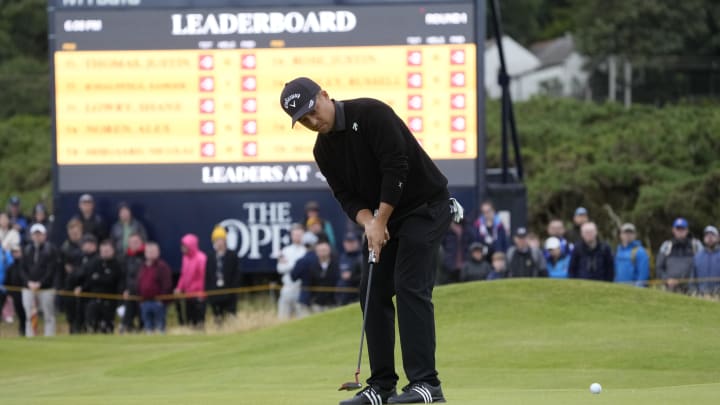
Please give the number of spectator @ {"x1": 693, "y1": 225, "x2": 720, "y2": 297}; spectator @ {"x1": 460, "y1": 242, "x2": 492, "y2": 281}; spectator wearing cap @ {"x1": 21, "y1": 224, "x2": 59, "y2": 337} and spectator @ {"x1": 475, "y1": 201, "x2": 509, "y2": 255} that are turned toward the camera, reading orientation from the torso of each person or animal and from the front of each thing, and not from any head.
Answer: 4

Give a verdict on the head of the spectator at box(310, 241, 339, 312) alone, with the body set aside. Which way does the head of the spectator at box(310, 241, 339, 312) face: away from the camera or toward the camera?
toward the camera

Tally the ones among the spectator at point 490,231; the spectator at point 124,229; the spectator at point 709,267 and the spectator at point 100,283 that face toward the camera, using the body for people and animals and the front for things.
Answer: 4

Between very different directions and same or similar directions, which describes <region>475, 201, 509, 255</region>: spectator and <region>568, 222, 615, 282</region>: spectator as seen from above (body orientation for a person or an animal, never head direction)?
same or similar directions

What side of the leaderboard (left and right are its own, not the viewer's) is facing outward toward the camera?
front

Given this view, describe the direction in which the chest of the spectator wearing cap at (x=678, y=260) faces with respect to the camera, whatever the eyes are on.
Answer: toward the camera

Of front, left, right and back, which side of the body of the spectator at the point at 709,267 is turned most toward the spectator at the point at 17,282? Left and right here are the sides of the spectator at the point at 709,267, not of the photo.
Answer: right

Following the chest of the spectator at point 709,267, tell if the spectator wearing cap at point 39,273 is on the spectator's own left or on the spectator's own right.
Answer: on the spectator's own right

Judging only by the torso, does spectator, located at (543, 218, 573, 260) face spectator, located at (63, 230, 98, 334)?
no

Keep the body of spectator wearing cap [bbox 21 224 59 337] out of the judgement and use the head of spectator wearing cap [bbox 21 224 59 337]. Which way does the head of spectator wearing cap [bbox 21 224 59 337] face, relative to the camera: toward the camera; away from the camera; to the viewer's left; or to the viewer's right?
toward the camera

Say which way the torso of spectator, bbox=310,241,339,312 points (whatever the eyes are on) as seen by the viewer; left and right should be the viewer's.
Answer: facing the viewer

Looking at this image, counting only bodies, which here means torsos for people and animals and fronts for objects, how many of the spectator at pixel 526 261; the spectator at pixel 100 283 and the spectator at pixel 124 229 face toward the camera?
3

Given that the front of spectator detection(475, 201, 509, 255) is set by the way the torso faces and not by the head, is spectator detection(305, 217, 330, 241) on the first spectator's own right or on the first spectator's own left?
on the first spectator's own right

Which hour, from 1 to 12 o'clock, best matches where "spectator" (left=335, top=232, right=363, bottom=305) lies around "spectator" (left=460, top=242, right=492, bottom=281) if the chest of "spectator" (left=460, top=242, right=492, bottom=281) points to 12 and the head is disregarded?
"spectator" (left=335, top=232, right=363, bottom=305) is roughly at 3 o'clock from "spectator" (left=460, top=242, right=492, bottom=281).

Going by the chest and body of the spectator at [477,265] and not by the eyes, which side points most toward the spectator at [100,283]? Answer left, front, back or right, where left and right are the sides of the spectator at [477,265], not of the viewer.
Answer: right

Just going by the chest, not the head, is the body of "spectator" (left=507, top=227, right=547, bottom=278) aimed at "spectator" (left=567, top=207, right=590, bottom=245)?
no

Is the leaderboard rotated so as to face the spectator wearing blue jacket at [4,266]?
no
